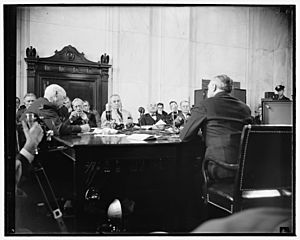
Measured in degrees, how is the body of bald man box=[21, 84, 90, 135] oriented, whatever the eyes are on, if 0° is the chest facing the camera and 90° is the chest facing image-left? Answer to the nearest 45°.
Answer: approximately 225°

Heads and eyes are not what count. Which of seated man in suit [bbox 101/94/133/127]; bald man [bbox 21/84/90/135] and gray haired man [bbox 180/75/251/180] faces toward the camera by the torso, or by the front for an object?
the seated man in suit

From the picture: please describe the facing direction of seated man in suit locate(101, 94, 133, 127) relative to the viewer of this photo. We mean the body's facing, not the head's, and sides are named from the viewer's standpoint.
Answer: facing the viewer

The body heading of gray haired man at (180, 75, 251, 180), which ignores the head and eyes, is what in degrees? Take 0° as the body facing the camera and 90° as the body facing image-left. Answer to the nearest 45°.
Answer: approximately 135°
